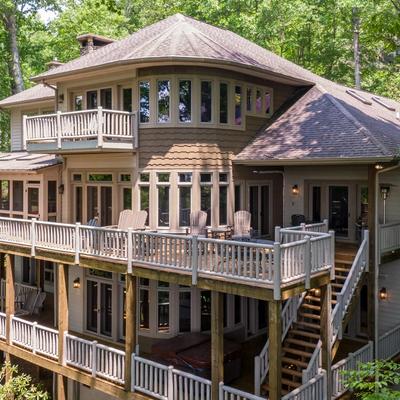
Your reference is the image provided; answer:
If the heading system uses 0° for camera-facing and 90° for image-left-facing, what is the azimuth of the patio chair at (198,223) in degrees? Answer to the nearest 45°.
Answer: approximately 45°

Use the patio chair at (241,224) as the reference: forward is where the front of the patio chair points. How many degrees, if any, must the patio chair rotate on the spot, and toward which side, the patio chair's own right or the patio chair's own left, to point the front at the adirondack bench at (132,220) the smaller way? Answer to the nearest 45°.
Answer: approximately 45° to the patio chair's own right

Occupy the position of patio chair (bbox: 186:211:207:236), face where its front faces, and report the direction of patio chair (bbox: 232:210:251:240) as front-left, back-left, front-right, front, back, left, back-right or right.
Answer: back-left

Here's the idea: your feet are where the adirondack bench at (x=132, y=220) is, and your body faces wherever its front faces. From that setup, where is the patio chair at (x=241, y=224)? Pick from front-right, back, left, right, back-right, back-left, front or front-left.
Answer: back-left

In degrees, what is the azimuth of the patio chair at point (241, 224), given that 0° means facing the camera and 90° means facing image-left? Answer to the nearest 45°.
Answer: approximately 45°

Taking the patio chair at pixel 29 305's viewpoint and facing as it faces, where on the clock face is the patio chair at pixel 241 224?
the patio chair at pixel 241 224 is roughly at 9 o'clock from the patio chair at pixel 29 305.

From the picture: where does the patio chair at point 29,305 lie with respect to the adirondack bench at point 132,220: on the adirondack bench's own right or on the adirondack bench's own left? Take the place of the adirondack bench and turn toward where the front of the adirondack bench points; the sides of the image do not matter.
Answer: on the adirondack bench's own right

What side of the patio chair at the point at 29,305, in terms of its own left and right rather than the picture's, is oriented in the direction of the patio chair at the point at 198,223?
left

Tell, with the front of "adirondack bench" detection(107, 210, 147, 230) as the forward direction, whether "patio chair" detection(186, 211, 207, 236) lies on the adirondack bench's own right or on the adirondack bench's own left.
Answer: on the adirondack bench's own left
